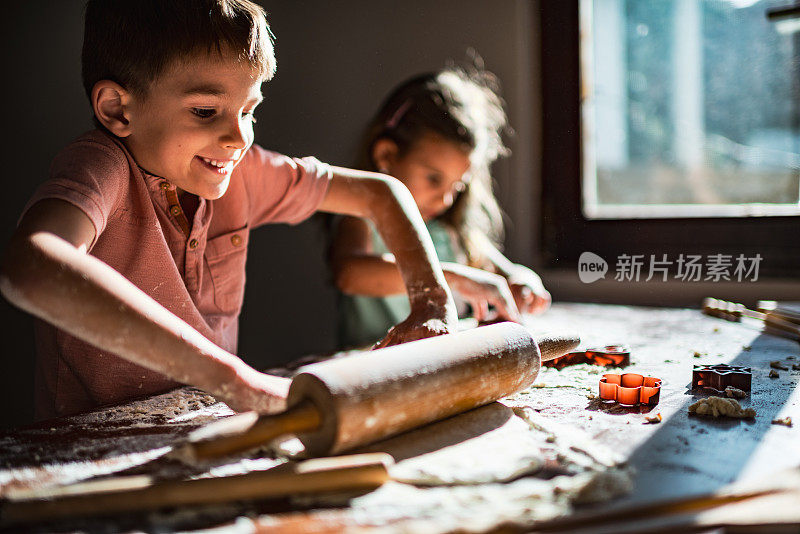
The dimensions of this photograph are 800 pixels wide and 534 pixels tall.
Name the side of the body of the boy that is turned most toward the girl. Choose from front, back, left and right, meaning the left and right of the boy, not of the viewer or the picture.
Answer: left

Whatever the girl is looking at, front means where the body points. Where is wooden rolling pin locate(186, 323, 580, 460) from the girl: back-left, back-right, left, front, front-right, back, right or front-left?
front-right

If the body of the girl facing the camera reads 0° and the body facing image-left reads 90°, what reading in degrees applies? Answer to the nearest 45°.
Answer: approximately 315°

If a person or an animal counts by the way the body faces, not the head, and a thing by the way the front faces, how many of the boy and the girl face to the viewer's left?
0

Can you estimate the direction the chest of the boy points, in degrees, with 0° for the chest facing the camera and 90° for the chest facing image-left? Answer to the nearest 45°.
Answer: approximately 315°

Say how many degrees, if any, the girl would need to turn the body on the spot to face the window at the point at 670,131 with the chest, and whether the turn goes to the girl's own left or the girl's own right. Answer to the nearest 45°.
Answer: approximately 90° to the girl's own left

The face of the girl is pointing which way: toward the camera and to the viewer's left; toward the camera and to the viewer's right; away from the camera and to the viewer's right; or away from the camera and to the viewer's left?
toward the camera and to the viewer's right

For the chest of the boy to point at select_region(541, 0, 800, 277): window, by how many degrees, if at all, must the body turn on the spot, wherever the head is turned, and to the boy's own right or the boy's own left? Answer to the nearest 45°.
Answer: approximately 90° to the boy's own left
